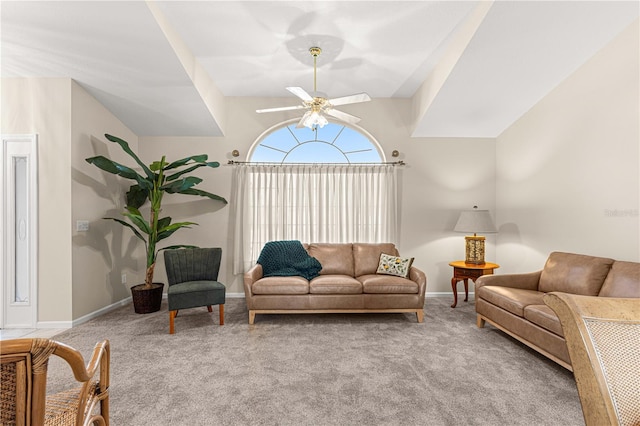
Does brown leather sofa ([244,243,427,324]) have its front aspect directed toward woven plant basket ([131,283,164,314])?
no

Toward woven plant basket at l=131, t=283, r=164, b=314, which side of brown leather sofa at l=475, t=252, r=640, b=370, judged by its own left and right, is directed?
front

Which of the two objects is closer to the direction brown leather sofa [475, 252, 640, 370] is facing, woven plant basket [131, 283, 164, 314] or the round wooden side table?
the woven plant basket

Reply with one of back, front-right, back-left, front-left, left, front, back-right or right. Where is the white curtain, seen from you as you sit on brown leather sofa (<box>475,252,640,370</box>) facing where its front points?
front-right

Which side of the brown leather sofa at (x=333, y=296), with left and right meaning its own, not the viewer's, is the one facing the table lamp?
left

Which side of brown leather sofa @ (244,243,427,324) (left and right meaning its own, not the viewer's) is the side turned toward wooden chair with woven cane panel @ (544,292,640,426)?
front

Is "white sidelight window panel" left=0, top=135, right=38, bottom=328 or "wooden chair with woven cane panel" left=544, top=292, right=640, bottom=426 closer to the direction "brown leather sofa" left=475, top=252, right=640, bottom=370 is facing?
the white sidelight window panel

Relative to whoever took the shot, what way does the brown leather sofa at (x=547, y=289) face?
facing the viewer and to the left of the viewer

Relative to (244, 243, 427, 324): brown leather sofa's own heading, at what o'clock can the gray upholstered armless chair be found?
The gray upholstered armless chair is roughly at 3 o'clock from the brown leather sofa.

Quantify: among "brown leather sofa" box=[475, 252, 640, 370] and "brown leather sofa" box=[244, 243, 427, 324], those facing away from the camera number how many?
0

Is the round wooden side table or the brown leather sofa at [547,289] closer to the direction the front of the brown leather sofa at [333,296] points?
the brown leather sofa

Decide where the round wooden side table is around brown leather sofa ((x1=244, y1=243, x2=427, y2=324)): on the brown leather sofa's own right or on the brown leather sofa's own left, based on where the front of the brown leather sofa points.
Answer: on the brown leather sofa's own left

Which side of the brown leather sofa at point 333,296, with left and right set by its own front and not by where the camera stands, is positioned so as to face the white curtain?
back

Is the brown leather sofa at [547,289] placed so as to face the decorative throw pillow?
no

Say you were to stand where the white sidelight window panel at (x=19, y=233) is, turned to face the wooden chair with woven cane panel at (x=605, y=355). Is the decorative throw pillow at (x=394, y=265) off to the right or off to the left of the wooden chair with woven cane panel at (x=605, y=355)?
left

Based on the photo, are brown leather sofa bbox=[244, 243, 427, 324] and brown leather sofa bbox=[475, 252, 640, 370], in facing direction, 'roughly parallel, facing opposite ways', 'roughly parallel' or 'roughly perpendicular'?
roughly perpendicular

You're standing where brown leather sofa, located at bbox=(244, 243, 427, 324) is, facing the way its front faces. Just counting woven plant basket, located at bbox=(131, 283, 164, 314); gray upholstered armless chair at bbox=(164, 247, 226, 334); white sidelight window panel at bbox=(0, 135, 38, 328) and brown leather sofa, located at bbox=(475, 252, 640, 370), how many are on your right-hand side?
3

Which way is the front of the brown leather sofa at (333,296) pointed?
toward the camera
